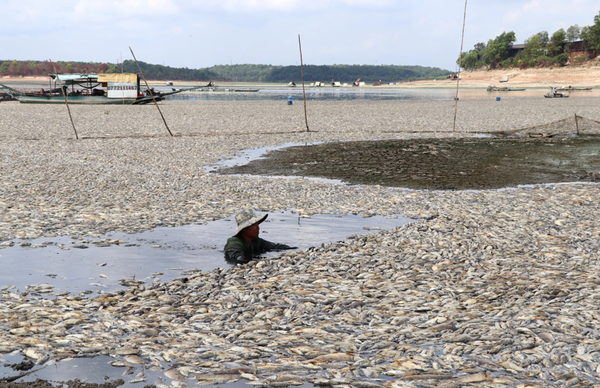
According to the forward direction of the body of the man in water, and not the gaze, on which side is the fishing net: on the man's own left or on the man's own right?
on the man's own left

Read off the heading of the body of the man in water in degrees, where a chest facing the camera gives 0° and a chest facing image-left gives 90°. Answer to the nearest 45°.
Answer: approximately 270°
